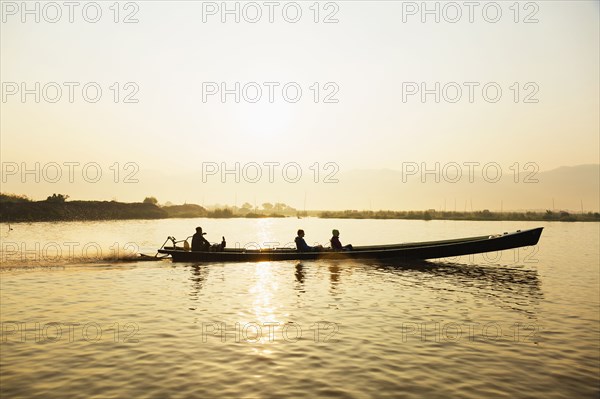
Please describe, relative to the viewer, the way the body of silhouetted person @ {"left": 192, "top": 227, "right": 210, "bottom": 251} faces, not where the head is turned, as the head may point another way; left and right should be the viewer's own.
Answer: facing to the right of the viewer

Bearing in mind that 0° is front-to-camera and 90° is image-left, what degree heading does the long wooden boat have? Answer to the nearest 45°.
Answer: approximately 270°
